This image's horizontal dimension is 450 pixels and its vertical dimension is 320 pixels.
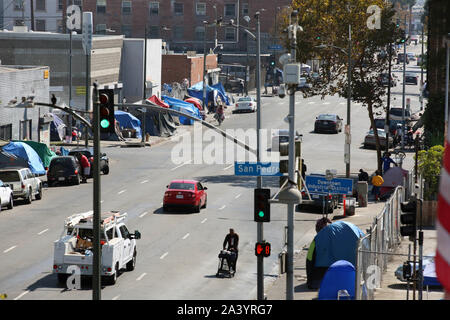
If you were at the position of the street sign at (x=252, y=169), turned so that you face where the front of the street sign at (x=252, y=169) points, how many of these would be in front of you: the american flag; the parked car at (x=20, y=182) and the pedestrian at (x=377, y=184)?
1

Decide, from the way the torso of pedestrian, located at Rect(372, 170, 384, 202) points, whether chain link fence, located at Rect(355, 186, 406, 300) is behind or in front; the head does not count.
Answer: behind

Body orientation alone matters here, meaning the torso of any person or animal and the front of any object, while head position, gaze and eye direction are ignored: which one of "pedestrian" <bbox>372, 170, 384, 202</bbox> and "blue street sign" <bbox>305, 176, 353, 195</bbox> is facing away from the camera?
the pedestrian

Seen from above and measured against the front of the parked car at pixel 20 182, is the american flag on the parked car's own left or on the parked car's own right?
on the parked car's own right

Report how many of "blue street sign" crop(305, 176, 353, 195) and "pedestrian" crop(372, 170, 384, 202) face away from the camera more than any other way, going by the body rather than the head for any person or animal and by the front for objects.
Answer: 1

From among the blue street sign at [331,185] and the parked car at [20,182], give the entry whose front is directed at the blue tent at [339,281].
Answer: the blue street sign

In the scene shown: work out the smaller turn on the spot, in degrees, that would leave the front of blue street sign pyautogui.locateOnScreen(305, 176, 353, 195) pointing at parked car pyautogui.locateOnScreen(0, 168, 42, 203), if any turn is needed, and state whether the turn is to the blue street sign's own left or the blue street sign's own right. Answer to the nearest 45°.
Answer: approximately 90° to the blue street sign's own right

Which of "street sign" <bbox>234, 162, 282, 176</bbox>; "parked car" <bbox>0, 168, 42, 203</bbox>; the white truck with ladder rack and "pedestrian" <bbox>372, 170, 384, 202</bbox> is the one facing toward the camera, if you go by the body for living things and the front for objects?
the street sign

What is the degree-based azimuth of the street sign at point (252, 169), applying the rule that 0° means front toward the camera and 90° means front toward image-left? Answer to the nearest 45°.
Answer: approximately 0°

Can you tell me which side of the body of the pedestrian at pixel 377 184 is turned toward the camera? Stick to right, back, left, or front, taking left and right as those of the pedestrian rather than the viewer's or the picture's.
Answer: back
